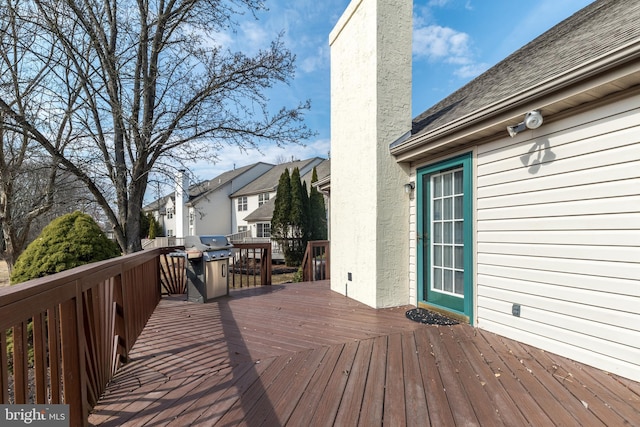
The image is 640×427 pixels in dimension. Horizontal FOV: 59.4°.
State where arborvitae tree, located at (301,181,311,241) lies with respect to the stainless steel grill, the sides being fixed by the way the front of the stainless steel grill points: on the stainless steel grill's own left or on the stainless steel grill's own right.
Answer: on the stainless steel grill's own left

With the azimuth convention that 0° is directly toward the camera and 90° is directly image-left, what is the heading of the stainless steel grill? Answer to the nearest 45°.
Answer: approximately 315°

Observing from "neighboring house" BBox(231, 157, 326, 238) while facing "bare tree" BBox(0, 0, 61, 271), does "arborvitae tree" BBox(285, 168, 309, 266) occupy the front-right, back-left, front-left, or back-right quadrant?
front-left

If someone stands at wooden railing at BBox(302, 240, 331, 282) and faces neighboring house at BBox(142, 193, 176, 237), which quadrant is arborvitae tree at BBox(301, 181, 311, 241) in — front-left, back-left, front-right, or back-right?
front-right

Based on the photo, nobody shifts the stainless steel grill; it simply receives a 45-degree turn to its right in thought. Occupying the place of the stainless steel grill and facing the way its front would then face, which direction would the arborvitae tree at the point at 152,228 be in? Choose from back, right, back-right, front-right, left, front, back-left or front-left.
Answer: back

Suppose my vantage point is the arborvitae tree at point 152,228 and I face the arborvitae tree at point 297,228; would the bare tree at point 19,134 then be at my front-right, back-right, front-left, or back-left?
front-right

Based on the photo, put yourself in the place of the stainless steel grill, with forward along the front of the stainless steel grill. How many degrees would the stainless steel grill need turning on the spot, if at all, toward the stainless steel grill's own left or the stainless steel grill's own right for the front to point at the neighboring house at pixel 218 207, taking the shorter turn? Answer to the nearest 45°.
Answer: approximately 135° to the stainless steel grill's own left

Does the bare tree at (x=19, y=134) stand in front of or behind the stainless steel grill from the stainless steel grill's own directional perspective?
behind

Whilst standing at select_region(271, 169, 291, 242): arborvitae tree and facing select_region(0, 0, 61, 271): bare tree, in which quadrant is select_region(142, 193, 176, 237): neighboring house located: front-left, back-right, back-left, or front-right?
back-right

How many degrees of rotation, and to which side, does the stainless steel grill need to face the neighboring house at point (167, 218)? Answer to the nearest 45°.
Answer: approximately 135° to its left

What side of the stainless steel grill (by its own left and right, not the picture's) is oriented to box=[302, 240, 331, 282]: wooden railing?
left
